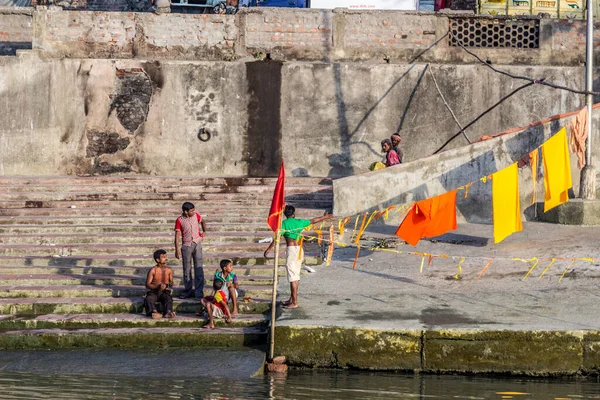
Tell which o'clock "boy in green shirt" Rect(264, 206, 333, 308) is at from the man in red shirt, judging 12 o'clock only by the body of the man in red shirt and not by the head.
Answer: The boy in green shirt is roughly at 10 o'clock from the man in red shirt.

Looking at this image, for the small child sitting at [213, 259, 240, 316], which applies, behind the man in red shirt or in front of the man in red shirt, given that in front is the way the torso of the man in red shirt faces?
in front

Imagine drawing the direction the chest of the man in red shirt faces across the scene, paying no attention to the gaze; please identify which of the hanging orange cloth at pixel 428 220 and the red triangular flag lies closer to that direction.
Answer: the red triangular flag

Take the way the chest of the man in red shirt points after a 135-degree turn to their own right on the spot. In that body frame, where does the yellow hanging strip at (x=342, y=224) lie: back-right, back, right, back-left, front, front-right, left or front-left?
right

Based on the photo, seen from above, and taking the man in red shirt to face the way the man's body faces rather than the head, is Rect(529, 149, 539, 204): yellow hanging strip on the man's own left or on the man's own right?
on the man's own left

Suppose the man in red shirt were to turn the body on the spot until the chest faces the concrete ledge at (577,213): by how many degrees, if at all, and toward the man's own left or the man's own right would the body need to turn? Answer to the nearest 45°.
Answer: approximately 90° to the man's own left

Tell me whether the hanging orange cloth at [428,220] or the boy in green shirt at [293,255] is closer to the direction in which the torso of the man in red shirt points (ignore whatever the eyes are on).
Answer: the boy in green shirt

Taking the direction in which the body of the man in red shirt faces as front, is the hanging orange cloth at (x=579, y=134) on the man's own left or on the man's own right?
on the man's own left

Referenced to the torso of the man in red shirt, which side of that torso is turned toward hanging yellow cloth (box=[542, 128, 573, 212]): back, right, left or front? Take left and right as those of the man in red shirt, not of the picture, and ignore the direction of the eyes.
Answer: left

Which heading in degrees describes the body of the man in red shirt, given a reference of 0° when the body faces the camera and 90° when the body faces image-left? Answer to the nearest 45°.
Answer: approximately 0°

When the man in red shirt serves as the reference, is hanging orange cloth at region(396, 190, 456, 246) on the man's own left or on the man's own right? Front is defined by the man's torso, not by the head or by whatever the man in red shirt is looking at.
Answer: on the man's own left

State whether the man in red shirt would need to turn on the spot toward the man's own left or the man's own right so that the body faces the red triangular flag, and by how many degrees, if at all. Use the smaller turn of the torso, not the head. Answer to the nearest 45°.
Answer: approximately 45° to the man's own left

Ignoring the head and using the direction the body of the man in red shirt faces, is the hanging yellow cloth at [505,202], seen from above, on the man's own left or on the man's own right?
on the man's own left
